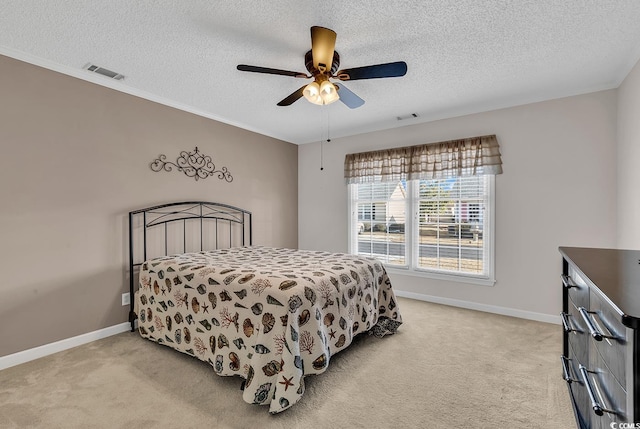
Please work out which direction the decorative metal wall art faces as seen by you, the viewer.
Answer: facing the viewer and to the right of the viewer

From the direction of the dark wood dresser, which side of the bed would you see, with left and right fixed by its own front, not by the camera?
front

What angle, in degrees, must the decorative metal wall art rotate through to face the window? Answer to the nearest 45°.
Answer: approximately 45° to its left

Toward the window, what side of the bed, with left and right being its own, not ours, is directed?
left

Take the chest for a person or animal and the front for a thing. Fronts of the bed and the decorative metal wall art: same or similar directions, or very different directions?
same or similar directions

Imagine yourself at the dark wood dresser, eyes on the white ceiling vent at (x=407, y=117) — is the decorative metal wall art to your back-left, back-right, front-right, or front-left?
front-left

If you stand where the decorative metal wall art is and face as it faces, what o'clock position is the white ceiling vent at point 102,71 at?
The white ceiling vent is roughly at 3 o'clock from the decorative metal wall art.

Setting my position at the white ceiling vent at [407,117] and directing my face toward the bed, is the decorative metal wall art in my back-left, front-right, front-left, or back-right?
front-right

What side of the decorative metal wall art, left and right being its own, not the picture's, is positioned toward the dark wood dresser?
front

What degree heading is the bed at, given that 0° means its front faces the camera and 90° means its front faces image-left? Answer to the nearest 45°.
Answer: approximately 315°

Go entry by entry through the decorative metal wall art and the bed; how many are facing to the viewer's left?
0

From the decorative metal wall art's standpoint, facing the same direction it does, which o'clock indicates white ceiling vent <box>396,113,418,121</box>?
The white ceiling vent is roughly at 11 o'clock from the decorative metal wall art.

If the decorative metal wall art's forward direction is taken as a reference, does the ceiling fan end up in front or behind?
in front
